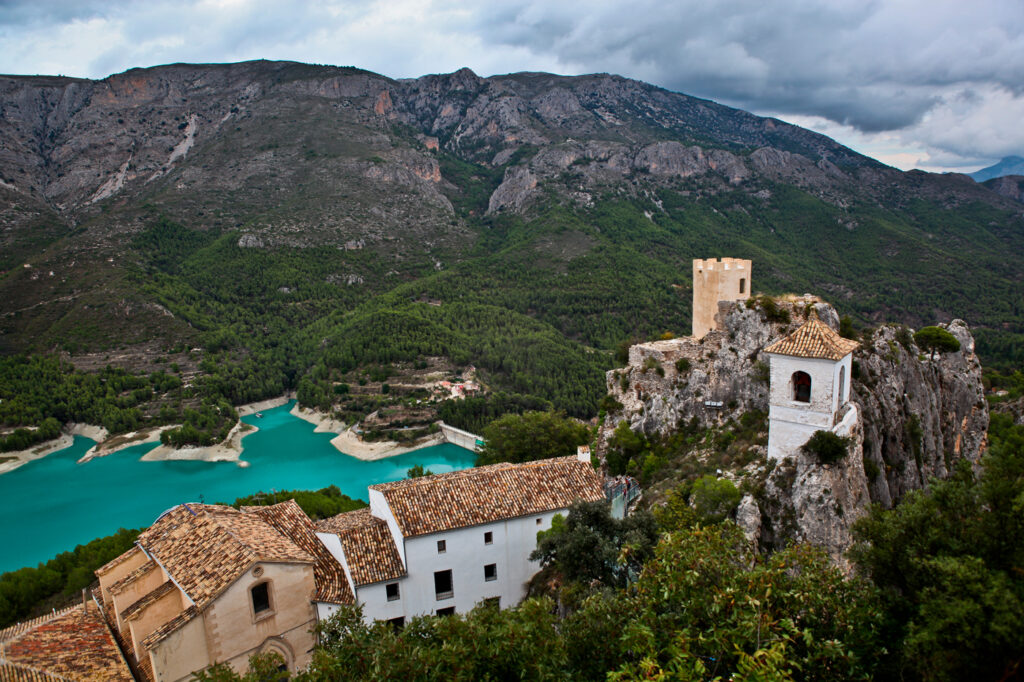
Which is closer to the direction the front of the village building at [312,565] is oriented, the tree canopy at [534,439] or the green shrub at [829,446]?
the green shrub

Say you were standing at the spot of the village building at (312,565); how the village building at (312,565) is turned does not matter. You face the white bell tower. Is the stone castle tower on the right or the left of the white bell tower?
left

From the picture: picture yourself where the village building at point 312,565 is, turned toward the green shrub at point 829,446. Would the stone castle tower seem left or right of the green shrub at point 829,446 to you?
left

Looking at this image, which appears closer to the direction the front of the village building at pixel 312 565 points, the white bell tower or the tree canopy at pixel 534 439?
the white bell tower

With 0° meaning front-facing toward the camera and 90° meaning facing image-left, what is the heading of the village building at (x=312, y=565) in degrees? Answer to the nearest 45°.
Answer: approximately 315°

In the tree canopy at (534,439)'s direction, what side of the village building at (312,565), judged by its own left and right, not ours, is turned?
left
